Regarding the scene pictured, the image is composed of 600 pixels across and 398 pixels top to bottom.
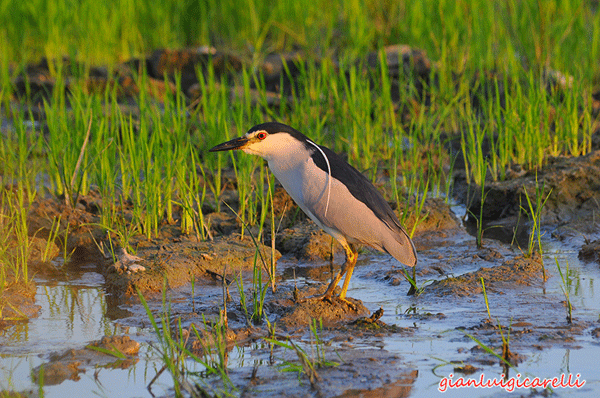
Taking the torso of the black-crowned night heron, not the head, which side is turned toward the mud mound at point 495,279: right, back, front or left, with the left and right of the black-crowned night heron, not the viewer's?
back

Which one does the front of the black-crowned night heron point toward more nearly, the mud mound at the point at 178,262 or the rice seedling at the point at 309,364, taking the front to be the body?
the mud mound

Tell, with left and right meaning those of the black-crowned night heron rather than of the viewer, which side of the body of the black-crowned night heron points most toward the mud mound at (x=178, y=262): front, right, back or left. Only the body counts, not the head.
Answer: front

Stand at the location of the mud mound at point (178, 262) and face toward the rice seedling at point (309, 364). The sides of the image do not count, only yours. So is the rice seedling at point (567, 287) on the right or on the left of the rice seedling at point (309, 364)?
left

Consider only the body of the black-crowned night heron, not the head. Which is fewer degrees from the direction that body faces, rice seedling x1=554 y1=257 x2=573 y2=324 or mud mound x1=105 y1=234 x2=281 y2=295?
the mud mound

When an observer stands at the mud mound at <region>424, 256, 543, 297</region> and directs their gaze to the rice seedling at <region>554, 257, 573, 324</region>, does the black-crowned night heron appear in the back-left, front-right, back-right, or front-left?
back-right

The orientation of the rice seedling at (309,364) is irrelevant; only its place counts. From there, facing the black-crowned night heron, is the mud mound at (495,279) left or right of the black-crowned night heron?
right

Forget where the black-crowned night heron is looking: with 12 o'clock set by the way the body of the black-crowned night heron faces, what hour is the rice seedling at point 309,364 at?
The rice seedling is roughly at 9 o'clock from the black-crowned night heron.

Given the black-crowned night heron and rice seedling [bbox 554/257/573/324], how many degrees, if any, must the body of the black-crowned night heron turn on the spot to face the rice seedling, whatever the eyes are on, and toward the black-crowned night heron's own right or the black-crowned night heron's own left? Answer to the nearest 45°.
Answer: approximately 180°

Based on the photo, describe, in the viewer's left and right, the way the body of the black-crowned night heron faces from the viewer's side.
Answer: facing to the left of the viewer

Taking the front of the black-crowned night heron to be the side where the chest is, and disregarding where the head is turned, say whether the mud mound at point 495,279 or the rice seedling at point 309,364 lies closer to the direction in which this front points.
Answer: the rice seedling
